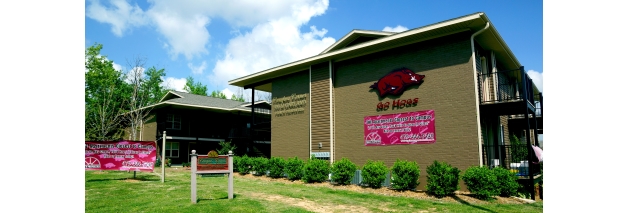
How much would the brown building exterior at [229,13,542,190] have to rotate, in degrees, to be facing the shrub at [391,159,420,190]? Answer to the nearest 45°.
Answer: approximately 45° to its left

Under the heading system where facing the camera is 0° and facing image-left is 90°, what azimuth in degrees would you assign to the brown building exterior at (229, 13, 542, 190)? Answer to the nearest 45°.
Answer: approximately 45°

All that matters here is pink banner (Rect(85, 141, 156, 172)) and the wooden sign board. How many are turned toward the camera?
2

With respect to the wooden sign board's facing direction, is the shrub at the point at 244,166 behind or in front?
behind

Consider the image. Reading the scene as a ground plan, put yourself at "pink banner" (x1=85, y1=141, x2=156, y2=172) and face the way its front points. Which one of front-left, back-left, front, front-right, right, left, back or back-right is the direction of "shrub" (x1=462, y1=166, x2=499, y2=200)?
front-left

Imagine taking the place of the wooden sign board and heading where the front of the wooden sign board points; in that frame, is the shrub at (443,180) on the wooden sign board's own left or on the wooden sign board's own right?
on the wooden sign board's own left

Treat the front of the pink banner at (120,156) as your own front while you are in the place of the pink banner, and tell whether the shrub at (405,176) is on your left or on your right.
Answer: on your left
